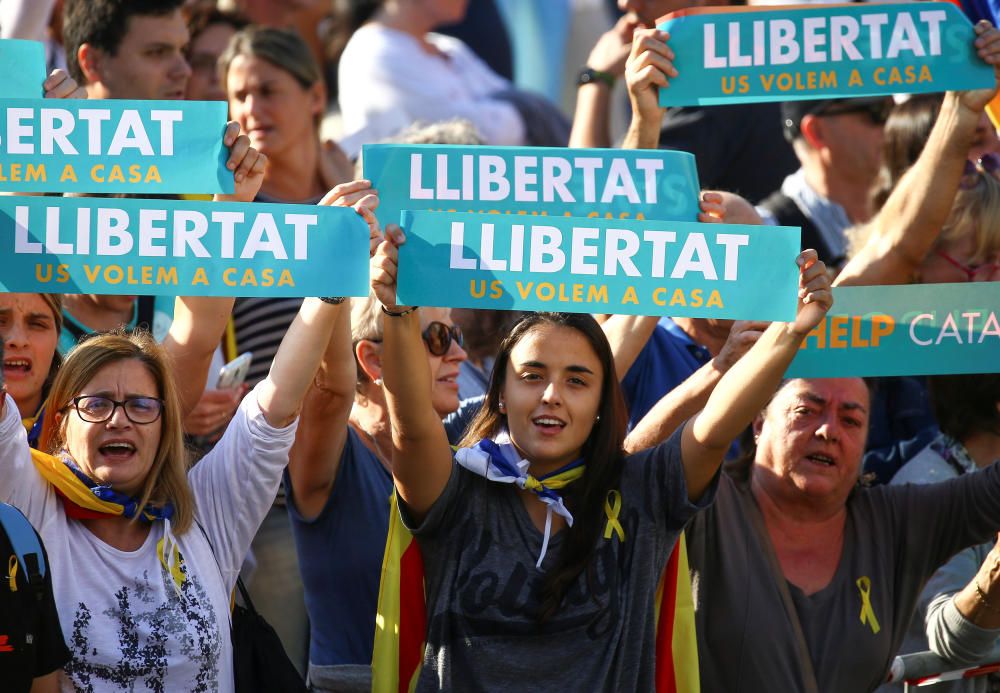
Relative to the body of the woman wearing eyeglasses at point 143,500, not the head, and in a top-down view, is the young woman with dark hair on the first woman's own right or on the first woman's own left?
on the first woman's own left

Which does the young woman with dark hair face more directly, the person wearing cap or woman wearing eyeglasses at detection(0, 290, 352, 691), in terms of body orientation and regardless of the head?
the woman wearing eyeglasses

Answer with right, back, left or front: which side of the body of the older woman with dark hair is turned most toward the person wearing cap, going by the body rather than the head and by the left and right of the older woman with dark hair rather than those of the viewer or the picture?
back

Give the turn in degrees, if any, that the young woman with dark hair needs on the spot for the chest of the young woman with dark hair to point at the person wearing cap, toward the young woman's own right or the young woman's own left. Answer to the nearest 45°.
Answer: approximately 135° to the young woman's own left

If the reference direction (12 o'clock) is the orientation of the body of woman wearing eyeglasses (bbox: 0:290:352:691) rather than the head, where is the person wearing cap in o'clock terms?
The person wearing cap is roughly at 8 o'clock from the woman wearing eyeglasses.
